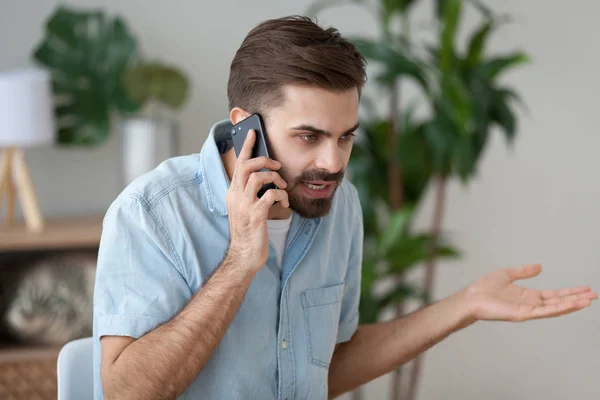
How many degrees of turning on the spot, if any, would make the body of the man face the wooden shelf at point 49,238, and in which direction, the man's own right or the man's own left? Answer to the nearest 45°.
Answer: approximately 180°

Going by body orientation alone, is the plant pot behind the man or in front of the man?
behind

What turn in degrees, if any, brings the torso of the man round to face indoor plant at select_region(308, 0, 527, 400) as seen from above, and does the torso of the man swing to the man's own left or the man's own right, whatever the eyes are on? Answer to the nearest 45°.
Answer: approximately 135° to the man's own left

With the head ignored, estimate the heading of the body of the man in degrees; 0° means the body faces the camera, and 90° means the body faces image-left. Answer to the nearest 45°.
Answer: approximately 315°

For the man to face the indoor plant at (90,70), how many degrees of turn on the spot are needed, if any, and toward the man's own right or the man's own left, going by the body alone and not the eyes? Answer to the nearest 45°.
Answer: approximately 180°

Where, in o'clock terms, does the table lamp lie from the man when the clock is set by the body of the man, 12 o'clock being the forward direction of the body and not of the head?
The table lamp is roughly at 6 o'clock from the man.

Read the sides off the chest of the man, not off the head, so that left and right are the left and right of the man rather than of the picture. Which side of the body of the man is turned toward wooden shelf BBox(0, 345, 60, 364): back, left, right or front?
back
